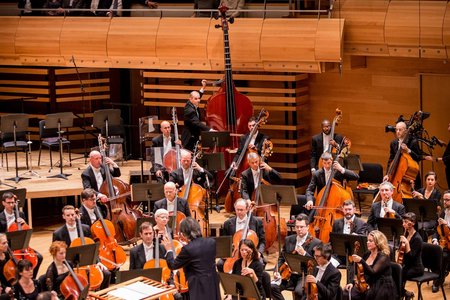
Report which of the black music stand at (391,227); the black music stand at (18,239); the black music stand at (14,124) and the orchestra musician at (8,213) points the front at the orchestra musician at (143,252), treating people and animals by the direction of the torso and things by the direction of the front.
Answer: the orchestra musician at (8,213)

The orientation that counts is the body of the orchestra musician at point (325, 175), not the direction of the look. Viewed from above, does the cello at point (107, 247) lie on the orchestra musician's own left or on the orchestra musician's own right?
on the orchestra musician's own right

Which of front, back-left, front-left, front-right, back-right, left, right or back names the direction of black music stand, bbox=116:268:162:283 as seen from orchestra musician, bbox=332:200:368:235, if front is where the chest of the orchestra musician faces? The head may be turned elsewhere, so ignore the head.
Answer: front-right

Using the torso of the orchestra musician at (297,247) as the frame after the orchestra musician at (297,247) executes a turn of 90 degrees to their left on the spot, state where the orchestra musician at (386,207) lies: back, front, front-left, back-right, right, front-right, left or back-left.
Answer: left

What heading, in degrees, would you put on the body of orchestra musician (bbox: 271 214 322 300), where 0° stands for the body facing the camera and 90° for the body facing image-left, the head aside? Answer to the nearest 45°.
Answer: approximately 45°

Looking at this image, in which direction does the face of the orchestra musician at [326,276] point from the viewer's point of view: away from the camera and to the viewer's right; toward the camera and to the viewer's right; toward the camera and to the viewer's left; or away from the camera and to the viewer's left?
toward the camera and to the viewer's left

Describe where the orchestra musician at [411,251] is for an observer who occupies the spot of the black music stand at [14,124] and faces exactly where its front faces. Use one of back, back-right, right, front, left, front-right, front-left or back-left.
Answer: back-right

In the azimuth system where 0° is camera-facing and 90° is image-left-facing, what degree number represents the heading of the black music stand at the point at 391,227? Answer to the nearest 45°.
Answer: approximately 180°

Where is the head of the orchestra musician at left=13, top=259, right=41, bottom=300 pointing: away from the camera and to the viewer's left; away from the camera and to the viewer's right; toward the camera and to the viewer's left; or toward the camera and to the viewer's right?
toward the camera and to the viewer's right

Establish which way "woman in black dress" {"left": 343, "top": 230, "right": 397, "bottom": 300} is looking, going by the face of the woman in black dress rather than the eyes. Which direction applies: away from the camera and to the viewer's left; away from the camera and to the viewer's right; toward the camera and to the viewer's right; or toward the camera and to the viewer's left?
toward the camera and to the viewer's left

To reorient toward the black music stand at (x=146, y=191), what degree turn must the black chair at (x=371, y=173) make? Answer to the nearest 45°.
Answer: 0° — it already faces it

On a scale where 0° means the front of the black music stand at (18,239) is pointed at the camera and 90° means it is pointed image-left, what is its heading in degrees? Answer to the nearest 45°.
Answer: approximately 135°

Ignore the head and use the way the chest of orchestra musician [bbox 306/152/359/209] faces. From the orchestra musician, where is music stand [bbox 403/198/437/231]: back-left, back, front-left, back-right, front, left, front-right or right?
front-left

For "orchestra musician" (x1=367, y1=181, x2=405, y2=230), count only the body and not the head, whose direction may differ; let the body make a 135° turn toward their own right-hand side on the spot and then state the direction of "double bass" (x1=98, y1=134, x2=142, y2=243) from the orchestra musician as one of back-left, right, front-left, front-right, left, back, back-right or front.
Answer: front-left
